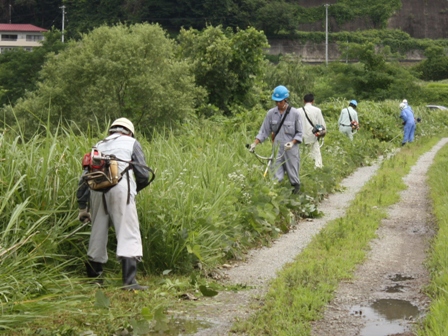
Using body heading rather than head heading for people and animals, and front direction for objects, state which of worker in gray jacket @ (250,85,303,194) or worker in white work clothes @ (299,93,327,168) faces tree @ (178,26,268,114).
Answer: the worker in white work clothes

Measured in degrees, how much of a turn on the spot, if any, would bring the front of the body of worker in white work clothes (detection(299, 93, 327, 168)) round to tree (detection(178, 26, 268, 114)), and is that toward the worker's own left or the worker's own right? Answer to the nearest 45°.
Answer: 0° — they already face it

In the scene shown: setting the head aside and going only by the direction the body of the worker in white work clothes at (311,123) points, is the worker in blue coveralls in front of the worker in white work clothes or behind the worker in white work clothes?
in front

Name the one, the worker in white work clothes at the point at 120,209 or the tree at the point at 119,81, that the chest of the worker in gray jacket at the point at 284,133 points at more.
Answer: the worker in white work clothes

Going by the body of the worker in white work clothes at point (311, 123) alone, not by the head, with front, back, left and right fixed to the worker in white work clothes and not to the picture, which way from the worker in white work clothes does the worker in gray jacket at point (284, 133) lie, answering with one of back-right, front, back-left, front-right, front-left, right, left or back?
back

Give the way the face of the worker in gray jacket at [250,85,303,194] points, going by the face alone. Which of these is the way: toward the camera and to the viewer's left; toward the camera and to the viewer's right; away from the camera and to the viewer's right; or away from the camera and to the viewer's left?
toward the camera and to the viewer's left

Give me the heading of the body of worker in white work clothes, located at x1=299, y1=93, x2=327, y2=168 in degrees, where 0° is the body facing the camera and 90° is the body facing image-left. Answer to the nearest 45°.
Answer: approximately 180°

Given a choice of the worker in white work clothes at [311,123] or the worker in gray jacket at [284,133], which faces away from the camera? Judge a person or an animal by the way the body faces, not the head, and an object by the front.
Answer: the worker in white work clothes

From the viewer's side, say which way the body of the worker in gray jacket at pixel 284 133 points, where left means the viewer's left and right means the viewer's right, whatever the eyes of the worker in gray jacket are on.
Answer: facing the viewer and to the left of the viewer

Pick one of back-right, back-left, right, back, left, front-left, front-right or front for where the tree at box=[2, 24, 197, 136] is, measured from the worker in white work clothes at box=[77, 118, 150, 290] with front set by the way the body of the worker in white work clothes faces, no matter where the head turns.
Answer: front-left

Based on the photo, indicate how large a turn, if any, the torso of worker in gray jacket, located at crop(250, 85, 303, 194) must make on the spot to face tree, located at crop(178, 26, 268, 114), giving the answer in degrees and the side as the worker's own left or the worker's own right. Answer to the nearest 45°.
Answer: approximately 135° to the worker's own right

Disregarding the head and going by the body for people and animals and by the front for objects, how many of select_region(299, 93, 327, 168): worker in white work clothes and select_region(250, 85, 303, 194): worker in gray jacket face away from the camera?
1

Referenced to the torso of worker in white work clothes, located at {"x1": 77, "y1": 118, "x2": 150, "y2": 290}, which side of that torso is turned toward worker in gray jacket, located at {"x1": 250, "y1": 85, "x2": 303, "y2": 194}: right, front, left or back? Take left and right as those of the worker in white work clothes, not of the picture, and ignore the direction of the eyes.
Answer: front
